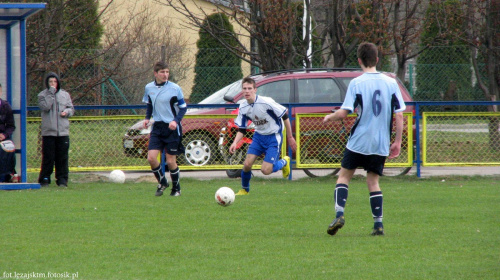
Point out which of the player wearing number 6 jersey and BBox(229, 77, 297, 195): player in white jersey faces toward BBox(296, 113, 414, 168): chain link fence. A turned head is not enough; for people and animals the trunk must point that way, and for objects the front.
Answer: the player wearing number 6 jersey

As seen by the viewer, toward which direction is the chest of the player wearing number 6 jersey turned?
away from the camera

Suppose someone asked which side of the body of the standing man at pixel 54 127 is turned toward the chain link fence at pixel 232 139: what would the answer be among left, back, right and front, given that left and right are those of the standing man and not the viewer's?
left

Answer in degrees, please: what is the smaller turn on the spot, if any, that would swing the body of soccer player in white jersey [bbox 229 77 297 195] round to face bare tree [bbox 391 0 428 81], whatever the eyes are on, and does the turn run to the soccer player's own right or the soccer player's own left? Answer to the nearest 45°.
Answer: approximately 180°

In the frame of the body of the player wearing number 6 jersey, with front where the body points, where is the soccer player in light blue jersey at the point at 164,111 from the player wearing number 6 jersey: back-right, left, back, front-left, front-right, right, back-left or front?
front-left

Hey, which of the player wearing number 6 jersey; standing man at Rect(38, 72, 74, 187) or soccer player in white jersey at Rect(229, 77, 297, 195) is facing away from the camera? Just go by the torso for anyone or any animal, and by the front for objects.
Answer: the player wearing number 6 jersey

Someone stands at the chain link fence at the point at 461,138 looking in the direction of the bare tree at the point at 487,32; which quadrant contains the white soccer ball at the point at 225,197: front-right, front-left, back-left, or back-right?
back-left

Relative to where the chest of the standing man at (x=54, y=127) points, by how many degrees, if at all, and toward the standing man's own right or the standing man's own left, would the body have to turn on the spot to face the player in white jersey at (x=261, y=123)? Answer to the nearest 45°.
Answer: approximately 45° to the standing man's own left

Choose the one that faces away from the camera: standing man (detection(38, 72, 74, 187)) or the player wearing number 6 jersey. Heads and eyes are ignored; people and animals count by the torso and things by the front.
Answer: the player wearing number 6 jersey

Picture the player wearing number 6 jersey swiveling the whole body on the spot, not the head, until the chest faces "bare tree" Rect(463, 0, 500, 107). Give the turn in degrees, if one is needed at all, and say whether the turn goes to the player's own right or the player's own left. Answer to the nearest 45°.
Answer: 0° — they already face it

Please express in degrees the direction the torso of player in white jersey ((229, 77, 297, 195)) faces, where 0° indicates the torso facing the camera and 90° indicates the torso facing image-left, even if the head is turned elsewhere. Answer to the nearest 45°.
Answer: approximately 45°

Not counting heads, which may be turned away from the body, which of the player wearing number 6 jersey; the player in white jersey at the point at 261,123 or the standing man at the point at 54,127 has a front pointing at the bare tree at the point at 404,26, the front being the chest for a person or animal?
the player wearing number 6 jersey

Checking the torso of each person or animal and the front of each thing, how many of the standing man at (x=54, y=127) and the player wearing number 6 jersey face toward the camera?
1

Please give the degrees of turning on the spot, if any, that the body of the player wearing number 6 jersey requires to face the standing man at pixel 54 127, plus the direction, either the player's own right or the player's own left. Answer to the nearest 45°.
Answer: approximately 45° to the player's own left
